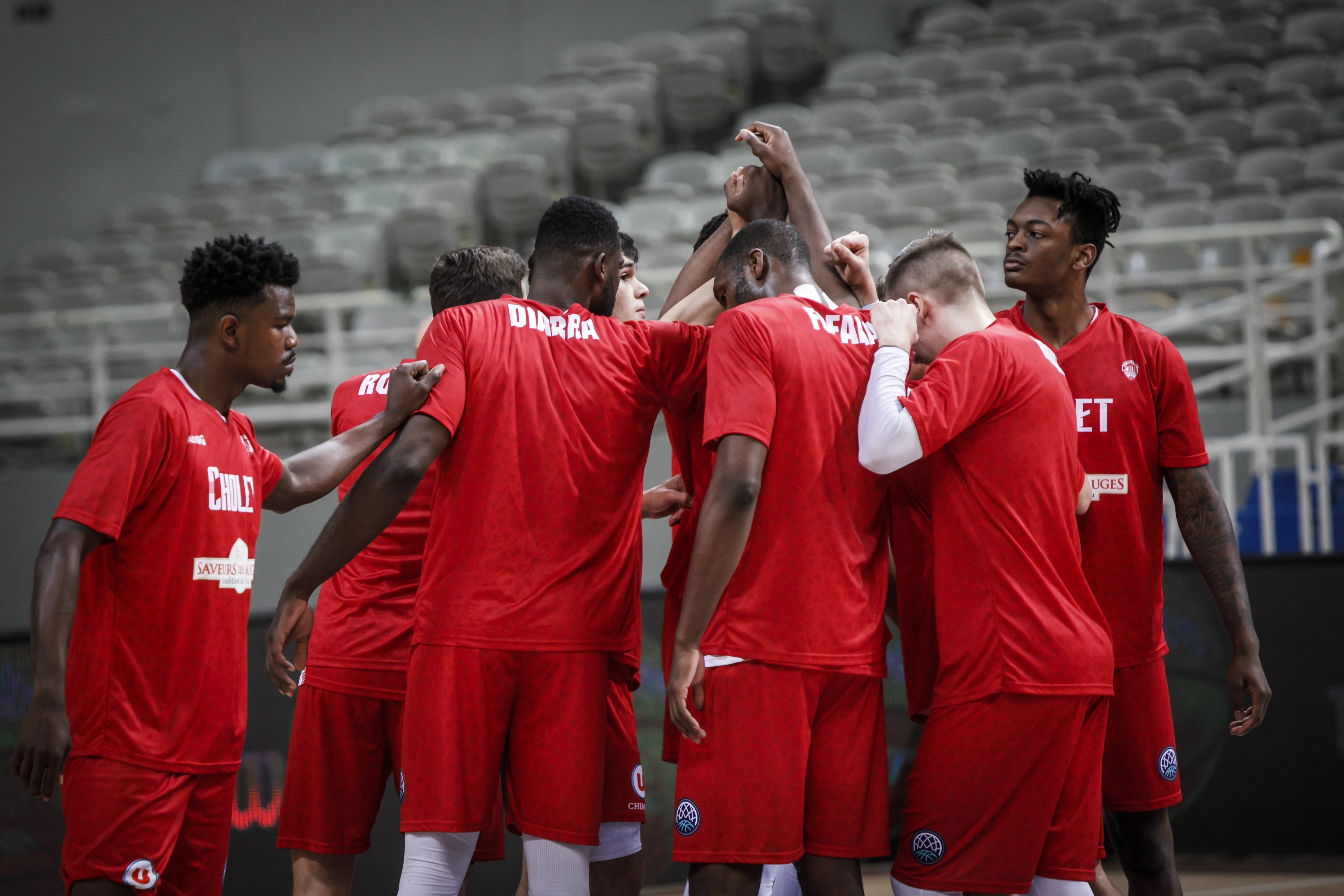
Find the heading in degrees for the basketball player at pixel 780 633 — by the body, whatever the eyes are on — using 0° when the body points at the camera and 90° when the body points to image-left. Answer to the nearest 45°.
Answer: approximately 135°

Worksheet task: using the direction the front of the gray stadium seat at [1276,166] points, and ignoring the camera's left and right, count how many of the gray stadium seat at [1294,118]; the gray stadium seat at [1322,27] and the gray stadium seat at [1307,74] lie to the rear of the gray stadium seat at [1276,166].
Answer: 3

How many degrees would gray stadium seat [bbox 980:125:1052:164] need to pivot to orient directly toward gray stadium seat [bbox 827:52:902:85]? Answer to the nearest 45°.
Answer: approximately 135° to its right

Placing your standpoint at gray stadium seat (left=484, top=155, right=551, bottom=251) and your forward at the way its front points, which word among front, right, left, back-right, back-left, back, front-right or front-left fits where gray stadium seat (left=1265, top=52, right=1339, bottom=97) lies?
left

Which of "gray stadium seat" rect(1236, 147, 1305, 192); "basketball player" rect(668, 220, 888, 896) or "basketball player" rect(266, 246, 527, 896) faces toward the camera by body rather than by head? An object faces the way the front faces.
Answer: the gray stadium seat

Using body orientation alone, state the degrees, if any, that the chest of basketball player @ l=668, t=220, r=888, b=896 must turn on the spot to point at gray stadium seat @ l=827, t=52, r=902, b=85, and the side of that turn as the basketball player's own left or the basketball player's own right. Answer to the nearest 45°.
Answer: approximately 45° to the basketball player's own right

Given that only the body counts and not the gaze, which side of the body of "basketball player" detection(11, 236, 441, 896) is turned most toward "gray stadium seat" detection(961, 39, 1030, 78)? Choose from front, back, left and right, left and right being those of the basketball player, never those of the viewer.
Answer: left

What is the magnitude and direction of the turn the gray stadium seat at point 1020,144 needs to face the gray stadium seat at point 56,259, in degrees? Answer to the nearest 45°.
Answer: approximately 90° to its right

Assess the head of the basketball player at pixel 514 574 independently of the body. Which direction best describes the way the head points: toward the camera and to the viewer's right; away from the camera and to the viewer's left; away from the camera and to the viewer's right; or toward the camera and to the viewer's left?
away from the camera and to the viewer's right

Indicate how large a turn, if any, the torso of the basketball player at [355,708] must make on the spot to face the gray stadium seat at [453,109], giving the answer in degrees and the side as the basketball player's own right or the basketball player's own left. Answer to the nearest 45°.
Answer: approximately 45° to the basketball player's own left

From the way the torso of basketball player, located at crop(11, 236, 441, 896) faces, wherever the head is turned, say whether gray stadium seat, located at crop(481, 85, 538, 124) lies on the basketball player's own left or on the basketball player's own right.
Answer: on the basketball player's own left

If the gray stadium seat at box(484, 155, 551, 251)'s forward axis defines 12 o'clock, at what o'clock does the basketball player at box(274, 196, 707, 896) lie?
The basketball player is roughly at 12 o'clock from the gray stadium seat.

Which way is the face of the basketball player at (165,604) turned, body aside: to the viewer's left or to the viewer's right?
to the viewer's right

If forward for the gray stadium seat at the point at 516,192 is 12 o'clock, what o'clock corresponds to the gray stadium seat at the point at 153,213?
the gray stadium seat at the point at 153,213 is roughly at 4 o'clock from the gray stadium seat at the point at 516,192.

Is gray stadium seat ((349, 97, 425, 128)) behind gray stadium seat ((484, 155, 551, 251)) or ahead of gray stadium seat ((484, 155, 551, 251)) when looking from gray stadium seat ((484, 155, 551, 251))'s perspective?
behind
